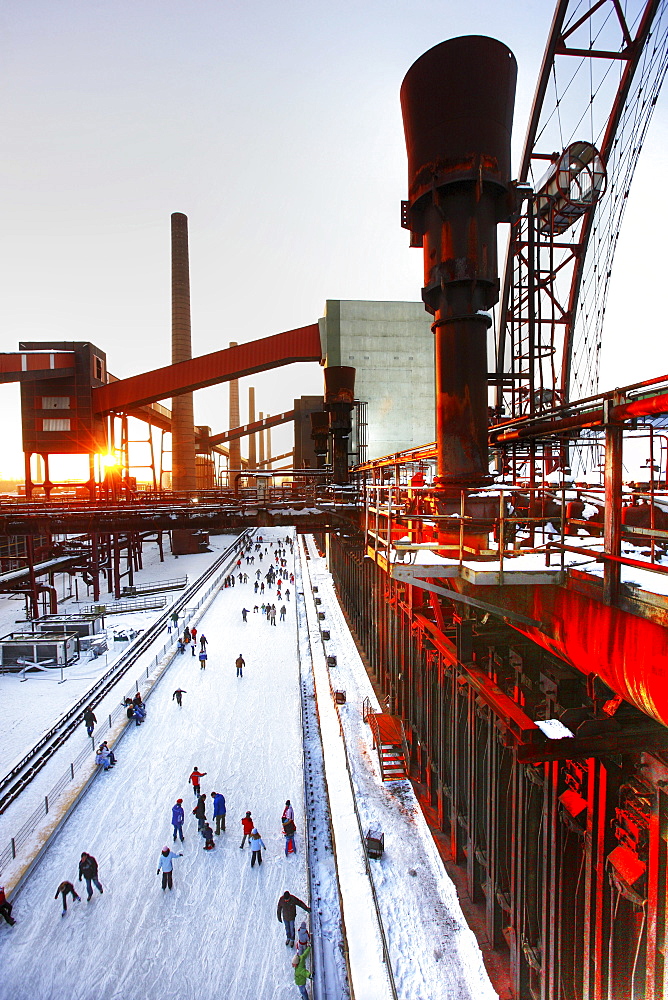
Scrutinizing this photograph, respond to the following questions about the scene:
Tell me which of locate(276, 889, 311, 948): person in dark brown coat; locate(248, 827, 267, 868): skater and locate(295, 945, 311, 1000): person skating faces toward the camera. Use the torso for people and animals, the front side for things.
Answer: the person in dark brown coat

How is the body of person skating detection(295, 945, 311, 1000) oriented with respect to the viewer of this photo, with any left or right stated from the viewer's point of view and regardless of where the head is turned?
facing away from the viewer

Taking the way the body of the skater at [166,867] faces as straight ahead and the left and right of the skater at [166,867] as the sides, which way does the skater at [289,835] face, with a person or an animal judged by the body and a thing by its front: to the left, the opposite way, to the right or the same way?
the opposite way

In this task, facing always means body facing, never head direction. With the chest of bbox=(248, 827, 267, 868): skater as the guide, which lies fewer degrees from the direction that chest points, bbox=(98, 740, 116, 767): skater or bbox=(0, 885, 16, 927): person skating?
the skater

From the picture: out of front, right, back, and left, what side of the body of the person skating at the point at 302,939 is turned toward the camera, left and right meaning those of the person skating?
back

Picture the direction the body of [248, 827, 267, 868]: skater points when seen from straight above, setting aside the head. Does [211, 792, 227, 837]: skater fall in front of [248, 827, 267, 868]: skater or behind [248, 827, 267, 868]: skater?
in front

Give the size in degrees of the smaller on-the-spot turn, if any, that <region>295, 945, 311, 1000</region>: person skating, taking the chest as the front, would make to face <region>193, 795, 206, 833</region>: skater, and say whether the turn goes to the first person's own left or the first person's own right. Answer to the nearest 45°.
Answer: approximately 45° to the first person's own left

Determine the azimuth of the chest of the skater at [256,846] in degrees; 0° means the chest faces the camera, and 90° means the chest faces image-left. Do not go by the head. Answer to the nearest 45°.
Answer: approximately 180°

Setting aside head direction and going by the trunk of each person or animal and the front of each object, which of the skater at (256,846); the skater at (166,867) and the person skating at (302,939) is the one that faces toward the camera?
the skater at (166,867)

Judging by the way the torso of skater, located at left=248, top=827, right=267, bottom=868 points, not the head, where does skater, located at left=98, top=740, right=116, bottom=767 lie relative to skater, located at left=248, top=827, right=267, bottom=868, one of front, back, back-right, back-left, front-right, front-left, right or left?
front-left

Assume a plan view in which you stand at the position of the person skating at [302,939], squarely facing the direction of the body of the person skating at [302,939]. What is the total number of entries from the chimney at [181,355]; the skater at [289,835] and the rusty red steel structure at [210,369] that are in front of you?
3

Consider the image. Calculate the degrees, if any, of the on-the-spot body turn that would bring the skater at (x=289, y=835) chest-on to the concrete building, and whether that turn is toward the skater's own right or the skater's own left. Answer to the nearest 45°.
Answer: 0° — they already face it
